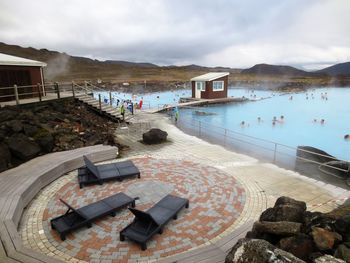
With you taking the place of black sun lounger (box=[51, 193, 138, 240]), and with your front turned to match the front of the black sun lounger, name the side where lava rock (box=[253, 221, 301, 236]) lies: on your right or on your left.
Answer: on your right

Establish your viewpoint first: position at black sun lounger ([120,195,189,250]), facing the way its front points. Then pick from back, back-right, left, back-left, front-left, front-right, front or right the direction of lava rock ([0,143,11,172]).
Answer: left

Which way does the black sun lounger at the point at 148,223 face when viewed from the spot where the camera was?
facing away from the viewer and to the right of the viewer

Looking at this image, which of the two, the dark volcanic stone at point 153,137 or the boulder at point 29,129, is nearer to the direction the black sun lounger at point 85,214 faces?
the dark volcanic stone

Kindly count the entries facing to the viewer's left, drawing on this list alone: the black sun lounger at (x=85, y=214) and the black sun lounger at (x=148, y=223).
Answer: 0

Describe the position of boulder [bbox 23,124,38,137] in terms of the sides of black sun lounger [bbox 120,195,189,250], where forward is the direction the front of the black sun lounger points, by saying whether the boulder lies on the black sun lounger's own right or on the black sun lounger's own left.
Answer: on the black sun lounger's own left

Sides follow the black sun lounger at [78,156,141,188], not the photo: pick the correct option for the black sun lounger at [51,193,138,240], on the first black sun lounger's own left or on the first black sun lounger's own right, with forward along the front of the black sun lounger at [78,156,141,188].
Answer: on the first black sun lounger's own right

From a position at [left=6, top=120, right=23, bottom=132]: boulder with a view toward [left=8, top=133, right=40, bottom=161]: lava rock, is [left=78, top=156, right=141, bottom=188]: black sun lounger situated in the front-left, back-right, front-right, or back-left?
front-left

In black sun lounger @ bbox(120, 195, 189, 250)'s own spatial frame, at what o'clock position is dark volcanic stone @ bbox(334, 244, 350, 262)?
The dark volcanic stone is roughly at 3 o'clock from the black sun lounger.

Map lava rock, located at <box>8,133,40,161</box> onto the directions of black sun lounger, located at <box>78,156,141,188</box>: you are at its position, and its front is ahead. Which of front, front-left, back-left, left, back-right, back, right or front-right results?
back-left

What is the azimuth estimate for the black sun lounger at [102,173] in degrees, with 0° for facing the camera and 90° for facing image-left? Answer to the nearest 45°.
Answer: approximately 270°

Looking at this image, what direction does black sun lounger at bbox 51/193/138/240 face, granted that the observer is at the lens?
facing away from the viewer and to the right of the viewer

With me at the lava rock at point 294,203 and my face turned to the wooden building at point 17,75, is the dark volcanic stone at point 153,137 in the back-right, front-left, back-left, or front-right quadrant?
front-right

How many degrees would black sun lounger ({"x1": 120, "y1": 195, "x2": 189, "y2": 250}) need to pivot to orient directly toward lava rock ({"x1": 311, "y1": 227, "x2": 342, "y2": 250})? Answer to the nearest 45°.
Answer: approximately 90° to its right

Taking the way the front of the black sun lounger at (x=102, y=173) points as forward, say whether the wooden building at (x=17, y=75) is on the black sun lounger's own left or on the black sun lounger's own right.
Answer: on the black sun lounger's own left

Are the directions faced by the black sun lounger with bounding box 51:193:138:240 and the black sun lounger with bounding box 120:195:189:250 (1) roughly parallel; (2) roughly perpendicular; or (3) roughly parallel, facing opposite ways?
roughly parallel
